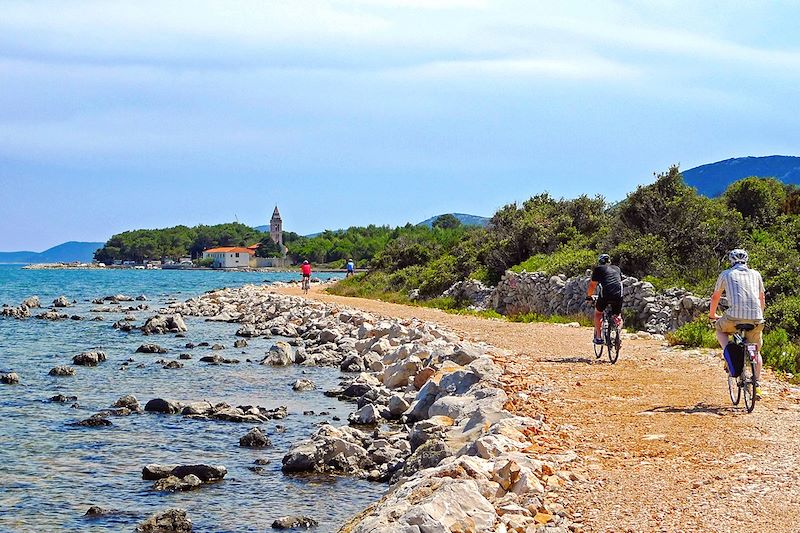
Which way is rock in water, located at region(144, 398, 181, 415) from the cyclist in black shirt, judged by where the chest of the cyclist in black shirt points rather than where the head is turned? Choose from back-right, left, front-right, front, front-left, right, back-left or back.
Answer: left

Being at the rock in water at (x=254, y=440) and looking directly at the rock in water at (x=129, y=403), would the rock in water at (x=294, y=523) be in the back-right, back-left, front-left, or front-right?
back-left

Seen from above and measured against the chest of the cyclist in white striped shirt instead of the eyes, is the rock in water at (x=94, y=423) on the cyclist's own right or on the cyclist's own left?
on the cyclist's own left

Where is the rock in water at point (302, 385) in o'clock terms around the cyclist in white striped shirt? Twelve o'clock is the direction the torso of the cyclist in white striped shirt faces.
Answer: The rock in water is roughly at 10 o'clock from the cyclist in white striped shirt.

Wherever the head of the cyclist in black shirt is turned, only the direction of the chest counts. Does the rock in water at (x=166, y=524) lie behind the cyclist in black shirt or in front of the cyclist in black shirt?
behind

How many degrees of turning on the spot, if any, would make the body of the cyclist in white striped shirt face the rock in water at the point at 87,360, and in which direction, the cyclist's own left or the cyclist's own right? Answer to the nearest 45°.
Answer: approximately 45° to the cyclist's own left

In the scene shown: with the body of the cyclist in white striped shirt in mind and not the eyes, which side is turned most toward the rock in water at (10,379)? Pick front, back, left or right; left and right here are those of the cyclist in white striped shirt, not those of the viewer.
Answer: left

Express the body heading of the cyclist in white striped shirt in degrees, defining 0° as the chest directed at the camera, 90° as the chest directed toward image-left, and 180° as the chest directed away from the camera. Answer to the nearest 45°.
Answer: approximately 180°

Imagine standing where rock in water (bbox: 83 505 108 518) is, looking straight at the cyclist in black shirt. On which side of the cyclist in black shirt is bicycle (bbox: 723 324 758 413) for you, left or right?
right

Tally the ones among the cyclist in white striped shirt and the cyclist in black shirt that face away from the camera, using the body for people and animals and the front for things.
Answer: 2

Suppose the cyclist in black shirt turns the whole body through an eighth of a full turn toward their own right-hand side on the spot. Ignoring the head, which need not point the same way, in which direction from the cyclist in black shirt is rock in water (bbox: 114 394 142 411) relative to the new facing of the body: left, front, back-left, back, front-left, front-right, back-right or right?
back-left

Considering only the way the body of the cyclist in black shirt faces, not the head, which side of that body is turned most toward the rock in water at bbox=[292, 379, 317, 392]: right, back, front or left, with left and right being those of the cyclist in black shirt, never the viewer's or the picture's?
left

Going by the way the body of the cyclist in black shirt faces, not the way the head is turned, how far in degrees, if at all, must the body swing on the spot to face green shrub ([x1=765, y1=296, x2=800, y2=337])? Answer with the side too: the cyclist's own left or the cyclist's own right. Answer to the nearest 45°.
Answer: approximately 45° to the cyclist's own right

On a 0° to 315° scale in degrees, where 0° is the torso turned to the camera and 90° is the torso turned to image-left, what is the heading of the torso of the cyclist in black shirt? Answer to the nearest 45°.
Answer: approximately 180°
